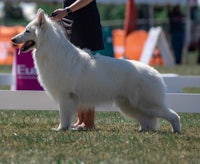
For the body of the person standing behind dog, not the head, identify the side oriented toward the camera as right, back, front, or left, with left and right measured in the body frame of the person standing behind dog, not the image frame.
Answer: left

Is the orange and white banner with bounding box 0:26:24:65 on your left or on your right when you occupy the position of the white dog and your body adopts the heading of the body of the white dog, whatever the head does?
on your right

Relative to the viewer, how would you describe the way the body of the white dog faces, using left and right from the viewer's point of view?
facing to the left of the viewer

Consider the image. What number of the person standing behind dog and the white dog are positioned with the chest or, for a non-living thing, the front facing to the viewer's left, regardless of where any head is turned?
2
